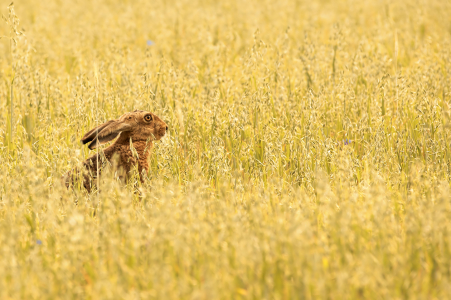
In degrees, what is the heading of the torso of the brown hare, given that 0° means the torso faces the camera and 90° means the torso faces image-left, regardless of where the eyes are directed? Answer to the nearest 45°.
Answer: approximately 270°
